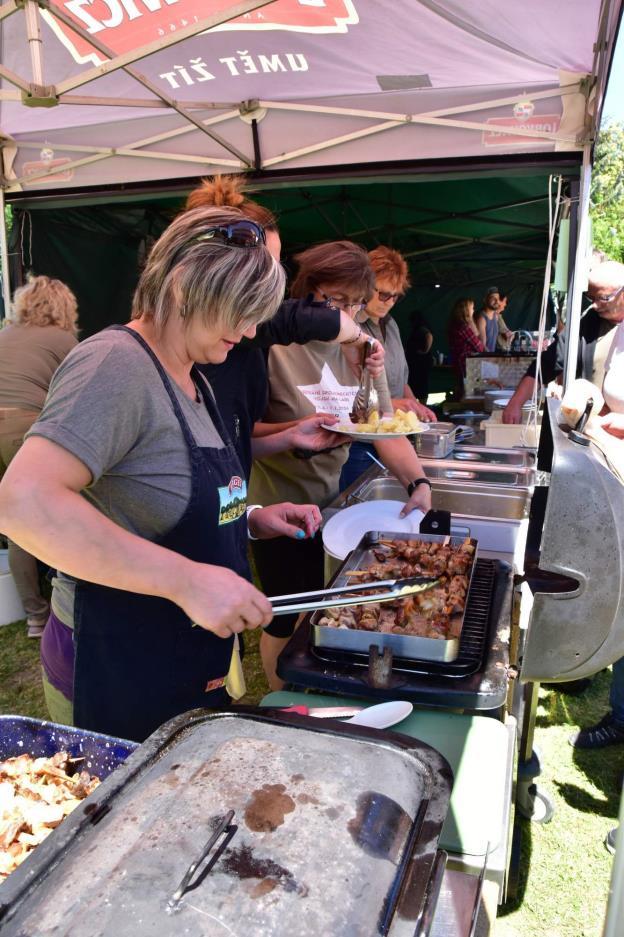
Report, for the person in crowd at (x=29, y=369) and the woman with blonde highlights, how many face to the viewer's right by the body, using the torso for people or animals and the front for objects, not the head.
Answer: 1

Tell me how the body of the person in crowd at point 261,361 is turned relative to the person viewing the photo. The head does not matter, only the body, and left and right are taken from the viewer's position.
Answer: facing to the right of the viewer

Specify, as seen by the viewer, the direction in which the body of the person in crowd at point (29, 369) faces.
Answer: away from the camera

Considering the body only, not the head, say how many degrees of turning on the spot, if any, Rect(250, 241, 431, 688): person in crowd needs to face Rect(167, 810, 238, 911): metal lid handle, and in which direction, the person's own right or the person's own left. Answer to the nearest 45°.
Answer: approximately 45° to the person's own right

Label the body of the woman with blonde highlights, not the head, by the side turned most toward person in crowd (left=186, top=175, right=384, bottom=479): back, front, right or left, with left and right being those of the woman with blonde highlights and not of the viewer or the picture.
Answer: left

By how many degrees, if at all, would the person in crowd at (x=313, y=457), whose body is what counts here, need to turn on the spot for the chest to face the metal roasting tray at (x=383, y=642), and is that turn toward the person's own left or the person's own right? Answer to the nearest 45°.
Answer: approximately 45° to the person's own right

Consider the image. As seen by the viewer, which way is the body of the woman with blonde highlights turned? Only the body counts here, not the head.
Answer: to the viewer's right
